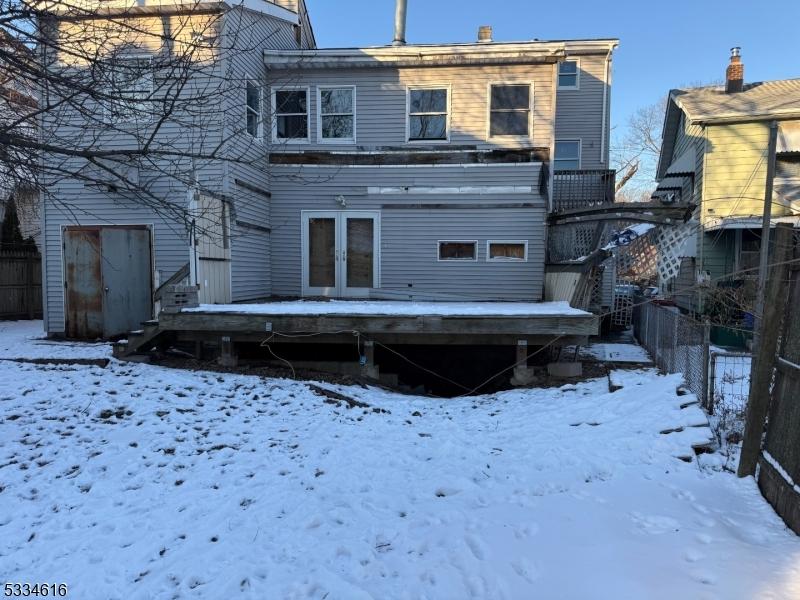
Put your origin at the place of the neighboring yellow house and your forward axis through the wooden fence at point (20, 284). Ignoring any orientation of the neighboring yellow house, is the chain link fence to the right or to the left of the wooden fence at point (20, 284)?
left

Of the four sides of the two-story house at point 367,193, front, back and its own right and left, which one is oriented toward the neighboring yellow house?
right

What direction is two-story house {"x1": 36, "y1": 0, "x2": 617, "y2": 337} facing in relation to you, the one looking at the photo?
facing away from the viewer

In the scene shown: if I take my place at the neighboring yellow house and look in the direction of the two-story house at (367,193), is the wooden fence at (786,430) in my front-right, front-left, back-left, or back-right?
front-left

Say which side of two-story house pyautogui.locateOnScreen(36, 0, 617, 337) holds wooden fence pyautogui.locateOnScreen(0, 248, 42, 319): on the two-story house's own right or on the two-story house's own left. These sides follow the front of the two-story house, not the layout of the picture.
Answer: on the two-story house's own left

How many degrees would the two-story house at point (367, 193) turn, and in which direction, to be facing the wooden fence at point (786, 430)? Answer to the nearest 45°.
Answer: approximately 180°

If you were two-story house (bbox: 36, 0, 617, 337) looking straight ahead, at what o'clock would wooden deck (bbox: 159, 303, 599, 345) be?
The wooden deck is roughly at 6 o'clock from the two-story house.

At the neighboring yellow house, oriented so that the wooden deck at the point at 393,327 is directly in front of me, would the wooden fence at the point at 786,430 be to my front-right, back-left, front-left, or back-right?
front-left

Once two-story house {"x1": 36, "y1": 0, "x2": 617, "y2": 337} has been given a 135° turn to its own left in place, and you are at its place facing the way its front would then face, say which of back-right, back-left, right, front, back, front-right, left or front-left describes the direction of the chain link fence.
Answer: left

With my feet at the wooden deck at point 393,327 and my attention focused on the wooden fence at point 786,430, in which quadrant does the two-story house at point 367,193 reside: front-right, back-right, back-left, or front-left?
back-left

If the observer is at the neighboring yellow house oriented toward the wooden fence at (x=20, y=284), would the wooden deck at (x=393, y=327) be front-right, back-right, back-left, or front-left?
front-left
